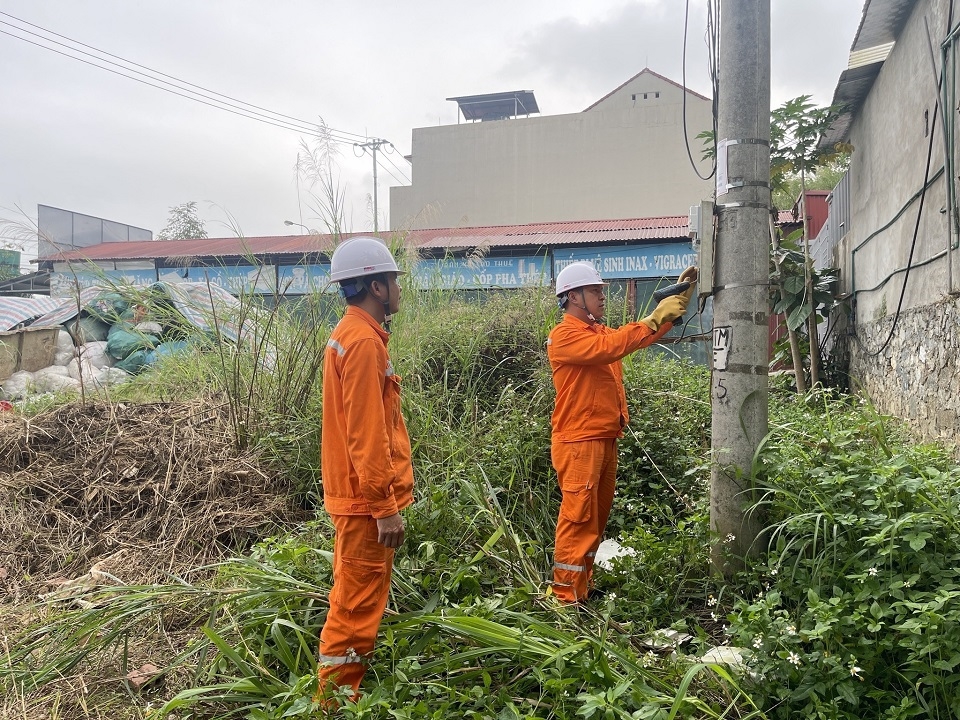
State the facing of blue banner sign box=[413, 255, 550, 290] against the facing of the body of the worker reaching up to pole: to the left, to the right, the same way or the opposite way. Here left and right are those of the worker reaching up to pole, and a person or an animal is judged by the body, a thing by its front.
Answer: to the right

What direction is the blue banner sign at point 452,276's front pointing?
toward the camera

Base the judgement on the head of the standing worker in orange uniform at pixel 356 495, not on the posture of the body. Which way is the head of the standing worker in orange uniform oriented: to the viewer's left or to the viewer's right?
to the viewer's right

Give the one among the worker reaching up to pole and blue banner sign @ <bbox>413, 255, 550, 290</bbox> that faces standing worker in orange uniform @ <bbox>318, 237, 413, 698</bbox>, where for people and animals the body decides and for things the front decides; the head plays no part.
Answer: the blue banner sign

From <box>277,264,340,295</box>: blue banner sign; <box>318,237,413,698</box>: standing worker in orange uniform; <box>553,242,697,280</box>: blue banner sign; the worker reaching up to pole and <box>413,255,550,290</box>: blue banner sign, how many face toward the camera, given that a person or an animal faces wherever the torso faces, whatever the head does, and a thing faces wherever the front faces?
3

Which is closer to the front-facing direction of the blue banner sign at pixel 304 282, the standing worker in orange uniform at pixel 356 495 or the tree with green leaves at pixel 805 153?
the standing worker in orange uniform

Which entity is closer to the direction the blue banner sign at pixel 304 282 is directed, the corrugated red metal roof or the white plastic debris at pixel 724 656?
the white plastic debris

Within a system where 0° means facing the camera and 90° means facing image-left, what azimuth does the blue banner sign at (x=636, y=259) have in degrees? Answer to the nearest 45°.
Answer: approximately 0°

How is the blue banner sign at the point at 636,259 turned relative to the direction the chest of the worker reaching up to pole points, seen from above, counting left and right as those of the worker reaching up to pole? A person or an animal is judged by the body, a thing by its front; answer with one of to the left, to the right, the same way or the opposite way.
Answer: to the right

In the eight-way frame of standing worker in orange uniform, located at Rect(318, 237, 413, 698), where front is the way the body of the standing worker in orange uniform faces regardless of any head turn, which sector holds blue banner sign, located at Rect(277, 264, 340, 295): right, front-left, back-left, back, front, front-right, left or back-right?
left

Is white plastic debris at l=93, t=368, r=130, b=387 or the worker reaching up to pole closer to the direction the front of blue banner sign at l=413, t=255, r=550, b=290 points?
the worker reaching up to pole

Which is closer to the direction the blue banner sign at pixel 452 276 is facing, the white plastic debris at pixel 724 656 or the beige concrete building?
the white plastic debris

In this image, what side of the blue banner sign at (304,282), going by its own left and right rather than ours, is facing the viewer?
front
